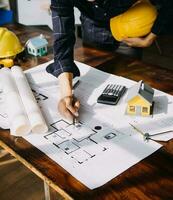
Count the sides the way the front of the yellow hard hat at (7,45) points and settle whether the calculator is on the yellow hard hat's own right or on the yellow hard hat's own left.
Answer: on the yellow hard hat's own right

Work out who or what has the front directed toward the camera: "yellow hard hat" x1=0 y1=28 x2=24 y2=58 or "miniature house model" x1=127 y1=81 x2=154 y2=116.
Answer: the miniature house model

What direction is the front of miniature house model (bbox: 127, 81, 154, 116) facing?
toward the camera

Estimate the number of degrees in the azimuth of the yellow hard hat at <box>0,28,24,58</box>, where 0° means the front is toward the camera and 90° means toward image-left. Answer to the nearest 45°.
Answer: approximately 270°

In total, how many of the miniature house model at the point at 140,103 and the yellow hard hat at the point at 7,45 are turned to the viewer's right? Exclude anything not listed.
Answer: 1
